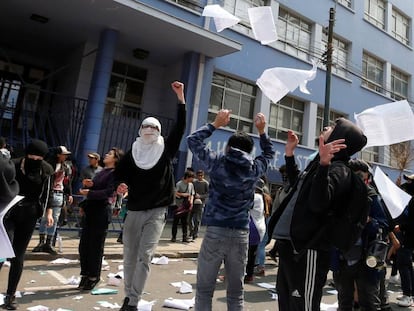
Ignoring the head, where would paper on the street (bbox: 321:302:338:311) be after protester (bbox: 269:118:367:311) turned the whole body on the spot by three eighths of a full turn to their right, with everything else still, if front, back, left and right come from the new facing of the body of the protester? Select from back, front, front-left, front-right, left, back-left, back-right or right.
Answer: front-left

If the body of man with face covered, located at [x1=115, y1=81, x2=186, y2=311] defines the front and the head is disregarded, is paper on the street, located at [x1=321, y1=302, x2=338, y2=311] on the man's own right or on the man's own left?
on the man's own left

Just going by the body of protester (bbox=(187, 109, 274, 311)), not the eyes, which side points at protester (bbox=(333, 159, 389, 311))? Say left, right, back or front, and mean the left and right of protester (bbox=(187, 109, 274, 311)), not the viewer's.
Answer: right

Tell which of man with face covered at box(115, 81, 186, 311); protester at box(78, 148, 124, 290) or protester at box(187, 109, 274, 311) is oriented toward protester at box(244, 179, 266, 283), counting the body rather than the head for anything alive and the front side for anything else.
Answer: protester at box(187, 109, 274, 311)

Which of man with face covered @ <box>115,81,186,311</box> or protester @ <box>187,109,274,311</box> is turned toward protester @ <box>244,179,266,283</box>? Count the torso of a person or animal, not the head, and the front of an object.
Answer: protester @ <box>187,109,274,311</box>

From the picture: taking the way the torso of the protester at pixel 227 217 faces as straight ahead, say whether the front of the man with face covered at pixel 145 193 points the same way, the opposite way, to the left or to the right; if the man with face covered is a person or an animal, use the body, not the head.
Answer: the opposite way

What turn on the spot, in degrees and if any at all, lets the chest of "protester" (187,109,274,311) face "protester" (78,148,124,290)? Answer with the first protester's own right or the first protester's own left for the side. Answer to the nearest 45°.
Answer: approximately 45° to the first protester's own left

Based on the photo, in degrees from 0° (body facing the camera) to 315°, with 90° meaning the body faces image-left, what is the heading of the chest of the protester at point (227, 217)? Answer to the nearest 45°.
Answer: approximately 180°

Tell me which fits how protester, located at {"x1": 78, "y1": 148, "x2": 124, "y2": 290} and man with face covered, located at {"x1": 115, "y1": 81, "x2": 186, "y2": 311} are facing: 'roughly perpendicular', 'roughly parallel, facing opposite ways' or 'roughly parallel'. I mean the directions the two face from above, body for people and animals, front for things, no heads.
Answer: roughly perpendicular

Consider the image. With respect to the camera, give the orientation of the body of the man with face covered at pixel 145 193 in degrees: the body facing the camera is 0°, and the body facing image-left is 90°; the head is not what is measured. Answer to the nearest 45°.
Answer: approximately 0°

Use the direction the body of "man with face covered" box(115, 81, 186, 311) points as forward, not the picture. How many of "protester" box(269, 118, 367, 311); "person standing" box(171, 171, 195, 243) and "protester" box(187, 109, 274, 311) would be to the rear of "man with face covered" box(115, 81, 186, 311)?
1
